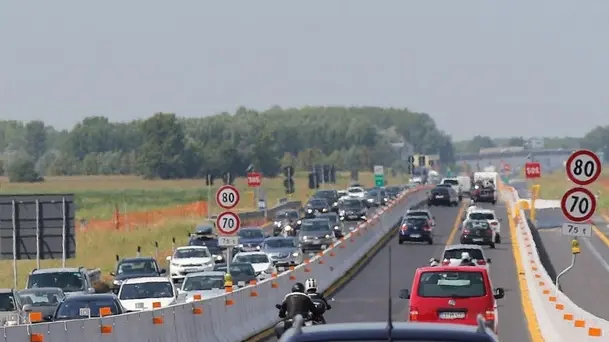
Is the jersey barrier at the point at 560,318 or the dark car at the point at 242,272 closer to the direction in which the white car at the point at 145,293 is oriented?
the jersey barrier

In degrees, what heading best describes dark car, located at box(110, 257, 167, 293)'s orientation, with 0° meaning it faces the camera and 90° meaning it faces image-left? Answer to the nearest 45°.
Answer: approximately 0°

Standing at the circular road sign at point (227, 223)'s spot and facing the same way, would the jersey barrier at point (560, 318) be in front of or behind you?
in front

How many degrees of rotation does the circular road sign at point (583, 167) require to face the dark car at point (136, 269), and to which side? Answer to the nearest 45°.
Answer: approximately 135° to its right
